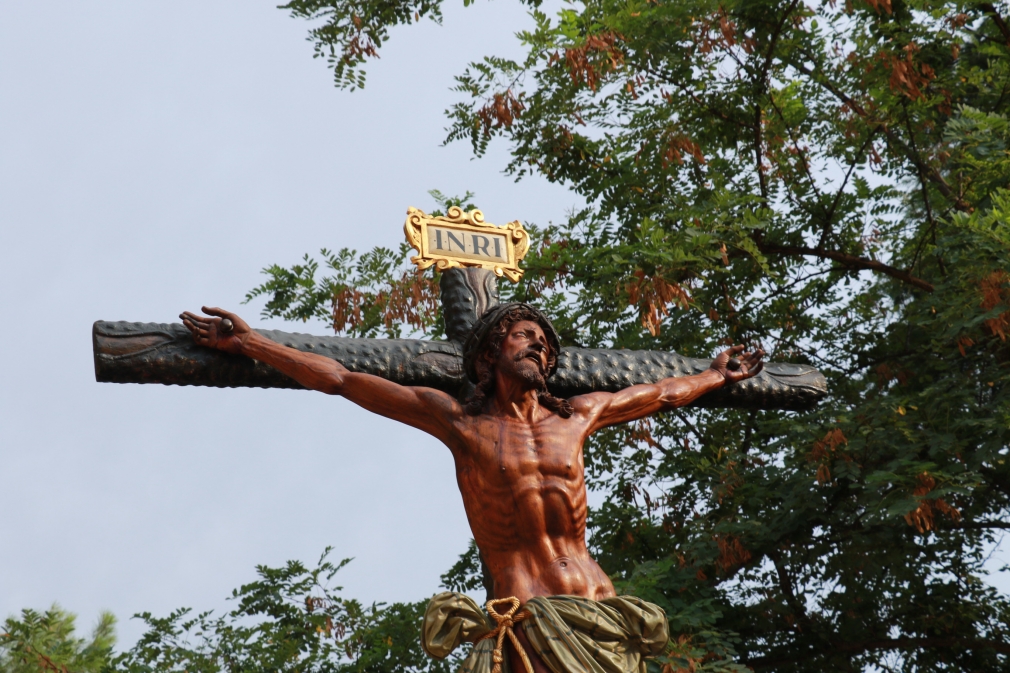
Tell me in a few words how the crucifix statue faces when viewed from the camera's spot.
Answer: facing the viewer and to the right of the viewer
